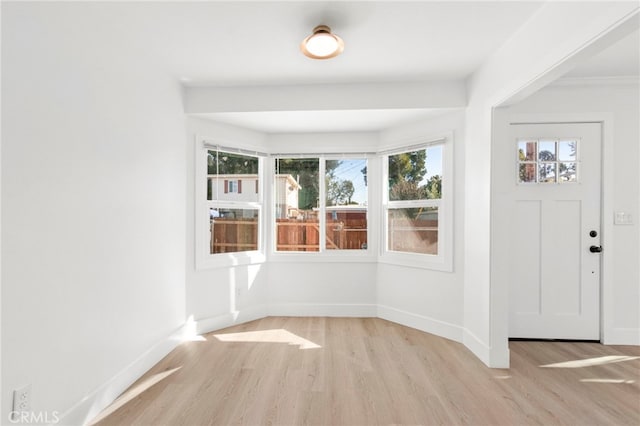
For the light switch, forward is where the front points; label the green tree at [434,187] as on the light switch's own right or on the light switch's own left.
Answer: on the light switch's own right

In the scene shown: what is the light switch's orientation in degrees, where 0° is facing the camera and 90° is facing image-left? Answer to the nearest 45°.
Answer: approximately 0°

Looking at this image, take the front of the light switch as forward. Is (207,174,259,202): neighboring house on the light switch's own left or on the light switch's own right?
on the light switch's own right
